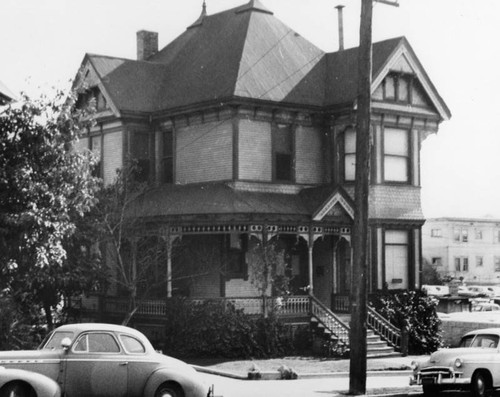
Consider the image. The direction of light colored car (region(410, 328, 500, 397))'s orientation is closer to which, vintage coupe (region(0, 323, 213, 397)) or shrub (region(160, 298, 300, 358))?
the vintage coupe

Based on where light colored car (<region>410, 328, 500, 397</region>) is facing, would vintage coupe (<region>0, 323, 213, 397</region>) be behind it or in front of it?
in front

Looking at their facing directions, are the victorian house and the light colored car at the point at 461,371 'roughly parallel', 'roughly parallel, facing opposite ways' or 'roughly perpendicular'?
roughly perpendicular

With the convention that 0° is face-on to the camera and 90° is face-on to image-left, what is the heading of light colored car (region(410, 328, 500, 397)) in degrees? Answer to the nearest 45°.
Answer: approximately 45°
